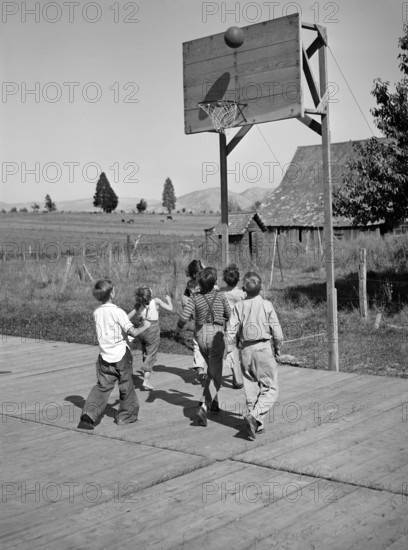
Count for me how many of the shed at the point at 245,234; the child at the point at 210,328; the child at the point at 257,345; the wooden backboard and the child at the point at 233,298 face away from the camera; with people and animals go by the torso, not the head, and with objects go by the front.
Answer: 3

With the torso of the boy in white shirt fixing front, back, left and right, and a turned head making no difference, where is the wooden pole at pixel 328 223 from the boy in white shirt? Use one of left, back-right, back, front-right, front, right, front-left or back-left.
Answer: front

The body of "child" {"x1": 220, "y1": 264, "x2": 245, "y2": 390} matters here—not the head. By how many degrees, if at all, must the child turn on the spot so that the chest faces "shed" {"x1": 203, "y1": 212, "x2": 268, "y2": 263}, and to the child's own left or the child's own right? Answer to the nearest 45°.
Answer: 0° — they already face it

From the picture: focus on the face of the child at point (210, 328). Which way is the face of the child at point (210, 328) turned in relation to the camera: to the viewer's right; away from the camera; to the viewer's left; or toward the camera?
away from the camera

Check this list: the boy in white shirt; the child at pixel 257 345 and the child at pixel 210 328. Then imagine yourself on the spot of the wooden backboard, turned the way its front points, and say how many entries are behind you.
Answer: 0

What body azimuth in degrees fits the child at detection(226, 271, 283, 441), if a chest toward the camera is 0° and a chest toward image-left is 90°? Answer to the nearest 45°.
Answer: approximately 180°

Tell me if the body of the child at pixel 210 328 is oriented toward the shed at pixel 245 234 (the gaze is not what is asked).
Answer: yes

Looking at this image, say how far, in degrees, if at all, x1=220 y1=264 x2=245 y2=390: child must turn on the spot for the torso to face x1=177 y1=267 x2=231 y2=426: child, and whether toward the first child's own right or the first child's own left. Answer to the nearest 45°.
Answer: approximately 180°

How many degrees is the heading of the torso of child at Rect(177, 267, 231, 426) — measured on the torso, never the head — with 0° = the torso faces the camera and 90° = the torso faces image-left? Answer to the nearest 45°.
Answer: approximately 180°

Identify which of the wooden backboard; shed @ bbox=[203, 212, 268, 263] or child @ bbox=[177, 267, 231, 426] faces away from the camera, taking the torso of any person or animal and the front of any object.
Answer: the child

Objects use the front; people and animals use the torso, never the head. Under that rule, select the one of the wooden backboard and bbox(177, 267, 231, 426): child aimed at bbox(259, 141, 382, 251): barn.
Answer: the child

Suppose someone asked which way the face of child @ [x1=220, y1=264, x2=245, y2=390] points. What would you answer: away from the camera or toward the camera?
away from the camera

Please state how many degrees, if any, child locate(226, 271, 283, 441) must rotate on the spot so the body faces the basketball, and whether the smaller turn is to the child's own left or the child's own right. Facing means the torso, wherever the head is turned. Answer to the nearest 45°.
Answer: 0° — they already face it

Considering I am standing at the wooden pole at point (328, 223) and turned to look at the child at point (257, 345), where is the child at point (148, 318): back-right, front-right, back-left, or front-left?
front-right

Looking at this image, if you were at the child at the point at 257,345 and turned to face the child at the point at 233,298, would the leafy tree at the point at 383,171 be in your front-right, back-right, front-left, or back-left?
front-right

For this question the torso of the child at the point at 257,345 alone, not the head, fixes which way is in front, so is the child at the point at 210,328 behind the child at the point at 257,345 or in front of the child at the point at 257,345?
in front

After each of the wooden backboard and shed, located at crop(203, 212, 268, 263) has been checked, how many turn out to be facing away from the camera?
0

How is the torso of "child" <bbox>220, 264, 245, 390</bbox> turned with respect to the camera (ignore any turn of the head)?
away from the camera

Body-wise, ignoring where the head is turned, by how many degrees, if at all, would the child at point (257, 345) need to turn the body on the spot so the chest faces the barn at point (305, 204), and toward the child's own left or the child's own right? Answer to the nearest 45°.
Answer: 0° — they already face it
